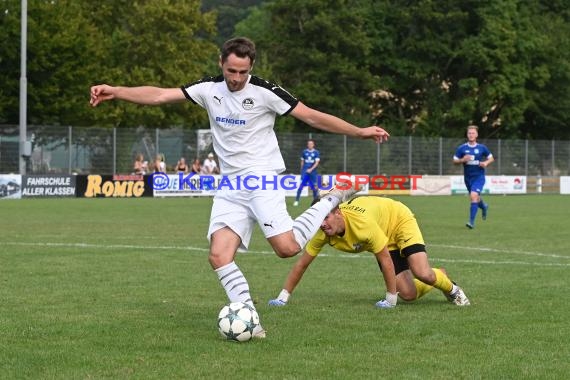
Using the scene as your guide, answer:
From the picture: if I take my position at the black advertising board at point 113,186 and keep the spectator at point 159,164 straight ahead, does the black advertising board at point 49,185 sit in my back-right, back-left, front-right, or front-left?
back-left

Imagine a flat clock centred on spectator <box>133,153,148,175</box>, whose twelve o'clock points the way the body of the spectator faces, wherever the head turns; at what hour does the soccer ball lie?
The soccer ball is roughly at 12 o'clock from the spectator.

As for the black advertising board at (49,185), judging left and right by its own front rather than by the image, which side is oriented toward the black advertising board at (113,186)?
left

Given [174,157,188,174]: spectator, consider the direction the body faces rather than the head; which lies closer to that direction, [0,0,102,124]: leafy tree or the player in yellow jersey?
the player in yellow jersey

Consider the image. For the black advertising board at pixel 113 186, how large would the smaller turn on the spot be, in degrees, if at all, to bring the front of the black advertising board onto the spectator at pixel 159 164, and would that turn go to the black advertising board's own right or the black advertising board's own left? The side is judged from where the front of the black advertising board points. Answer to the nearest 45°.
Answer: approximately 135° to the black advertising board's own left

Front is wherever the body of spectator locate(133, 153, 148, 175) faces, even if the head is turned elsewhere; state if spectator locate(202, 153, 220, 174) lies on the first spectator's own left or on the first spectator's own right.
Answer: on the first spectator's own left

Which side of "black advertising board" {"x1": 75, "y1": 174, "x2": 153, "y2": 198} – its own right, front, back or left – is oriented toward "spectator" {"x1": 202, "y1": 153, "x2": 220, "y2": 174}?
left

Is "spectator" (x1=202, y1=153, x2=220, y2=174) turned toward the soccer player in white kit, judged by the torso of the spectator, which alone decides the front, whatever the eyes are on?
yes

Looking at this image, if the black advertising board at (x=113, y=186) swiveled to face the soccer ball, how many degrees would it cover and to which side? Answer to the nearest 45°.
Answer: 0° — it already faces it

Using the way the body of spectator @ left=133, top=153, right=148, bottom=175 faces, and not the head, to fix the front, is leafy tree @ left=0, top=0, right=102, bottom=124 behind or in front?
behind
